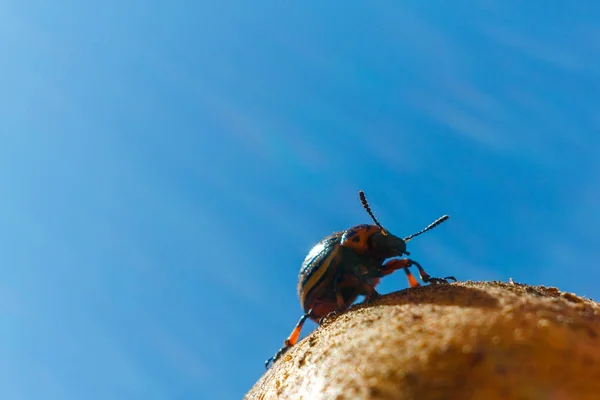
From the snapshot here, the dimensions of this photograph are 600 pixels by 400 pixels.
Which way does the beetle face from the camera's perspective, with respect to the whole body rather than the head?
to the viewer's right
